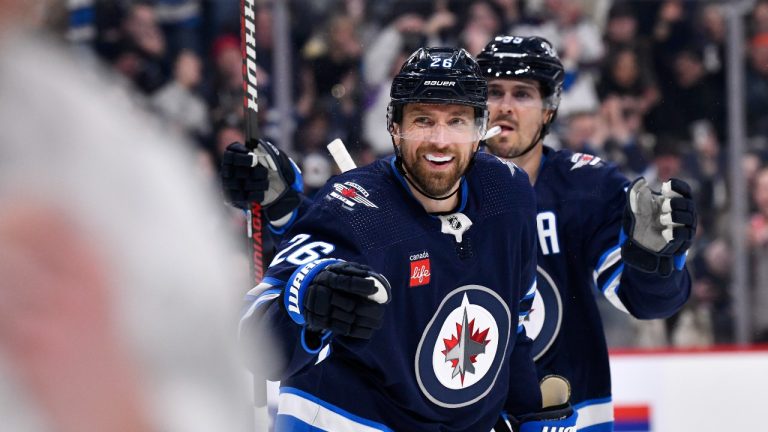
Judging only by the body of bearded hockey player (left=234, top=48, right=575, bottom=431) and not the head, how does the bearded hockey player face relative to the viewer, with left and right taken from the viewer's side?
facing the viewer and to the right of the viewer

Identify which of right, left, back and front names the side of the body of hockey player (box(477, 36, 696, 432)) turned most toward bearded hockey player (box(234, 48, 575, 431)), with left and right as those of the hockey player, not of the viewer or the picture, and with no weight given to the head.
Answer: front

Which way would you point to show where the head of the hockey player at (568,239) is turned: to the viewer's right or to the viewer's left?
to the viewer's left

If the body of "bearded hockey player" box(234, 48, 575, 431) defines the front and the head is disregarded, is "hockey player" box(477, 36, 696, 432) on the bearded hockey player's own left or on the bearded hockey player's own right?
on the bearded hockey player's own left

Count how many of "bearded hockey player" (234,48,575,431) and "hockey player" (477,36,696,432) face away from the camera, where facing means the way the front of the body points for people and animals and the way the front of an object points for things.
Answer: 0

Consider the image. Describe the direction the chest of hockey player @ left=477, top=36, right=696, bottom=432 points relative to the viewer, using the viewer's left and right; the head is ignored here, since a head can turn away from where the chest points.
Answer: facing the viewer and to the left of the viewer
